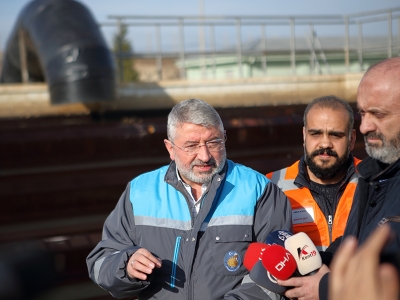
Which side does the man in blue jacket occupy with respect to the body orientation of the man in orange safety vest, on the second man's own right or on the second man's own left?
on the second man's own right

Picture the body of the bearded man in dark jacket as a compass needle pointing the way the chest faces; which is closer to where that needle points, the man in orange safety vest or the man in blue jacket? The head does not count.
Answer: the man in blue jacket

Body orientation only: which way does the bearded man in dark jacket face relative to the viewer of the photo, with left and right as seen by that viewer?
facing the viewer and to the left of the viewer

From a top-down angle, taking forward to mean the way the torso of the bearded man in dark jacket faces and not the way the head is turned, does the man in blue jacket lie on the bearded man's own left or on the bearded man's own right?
on the bearded man's own right

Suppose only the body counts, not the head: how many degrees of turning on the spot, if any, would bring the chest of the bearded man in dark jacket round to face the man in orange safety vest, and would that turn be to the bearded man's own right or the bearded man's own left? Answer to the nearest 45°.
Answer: approximately 135° to the bearded man's own right

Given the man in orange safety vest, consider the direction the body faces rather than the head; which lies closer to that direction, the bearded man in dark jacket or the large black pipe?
the bearded man in dark jacket

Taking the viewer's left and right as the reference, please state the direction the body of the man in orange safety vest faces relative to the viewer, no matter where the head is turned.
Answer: facing the viewer

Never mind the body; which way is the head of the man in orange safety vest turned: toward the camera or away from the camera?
toward the camera

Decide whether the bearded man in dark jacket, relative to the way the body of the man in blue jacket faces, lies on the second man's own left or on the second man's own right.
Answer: on the second man's own left

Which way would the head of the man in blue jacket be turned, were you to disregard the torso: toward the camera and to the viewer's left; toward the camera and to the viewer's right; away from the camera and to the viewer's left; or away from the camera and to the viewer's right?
toward the camera and to the viewer's right

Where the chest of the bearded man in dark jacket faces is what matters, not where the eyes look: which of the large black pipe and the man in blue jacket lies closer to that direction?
the man in blue jacket

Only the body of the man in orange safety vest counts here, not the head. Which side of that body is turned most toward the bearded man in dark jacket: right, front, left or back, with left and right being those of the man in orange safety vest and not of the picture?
front

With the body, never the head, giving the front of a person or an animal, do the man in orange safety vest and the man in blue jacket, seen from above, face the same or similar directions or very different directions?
same or similar directions

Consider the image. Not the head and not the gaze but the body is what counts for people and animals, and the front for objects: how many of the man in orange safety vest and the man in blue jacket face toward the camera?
2

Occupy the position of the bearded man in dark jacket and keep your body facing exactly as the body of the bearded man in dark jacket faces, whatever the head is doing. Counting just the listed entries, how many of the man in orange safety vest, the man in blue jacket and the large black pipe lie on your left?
0

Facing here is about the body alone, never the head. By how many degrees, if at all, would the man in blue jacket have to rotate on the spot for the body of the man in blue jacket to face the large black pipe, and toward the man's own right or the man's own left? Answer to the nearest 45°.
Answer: approximately 180°
